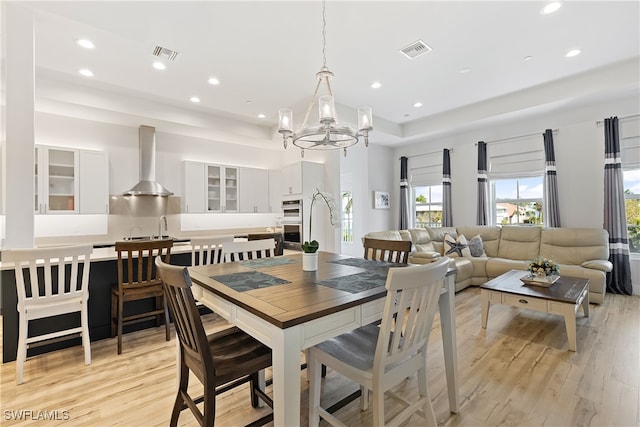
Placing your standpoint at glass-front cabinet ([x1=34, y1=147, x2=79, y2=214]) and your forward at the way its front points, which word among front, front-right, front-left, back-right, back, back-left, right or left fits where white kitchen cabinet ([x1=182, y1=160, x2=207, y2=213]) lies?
left

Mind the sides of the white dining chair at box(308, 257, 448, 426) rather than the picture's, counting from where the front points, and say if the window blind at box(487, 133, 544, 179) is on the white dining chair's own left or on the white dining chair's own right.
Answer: on the white dining chair's own right

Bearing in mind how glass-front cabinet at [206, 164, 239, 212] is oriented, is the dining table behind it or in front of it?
in front

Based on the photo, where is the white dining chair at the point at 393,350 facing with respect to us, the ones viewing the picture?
facing away from the viewer and to the left of the viewer

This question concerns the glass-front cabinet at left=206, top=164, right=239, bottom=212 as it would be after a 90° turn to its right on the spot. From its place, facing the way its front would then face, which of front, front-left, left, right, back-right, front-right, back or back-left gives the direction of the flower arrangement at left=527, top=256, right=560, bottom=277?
back-left

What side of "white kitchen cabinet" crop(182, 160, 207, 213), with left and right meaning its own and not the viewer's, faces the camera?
front

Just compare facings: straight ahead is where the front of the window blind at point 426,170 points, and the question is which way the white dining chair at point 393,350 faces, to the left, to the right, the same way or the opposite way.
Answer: to the right

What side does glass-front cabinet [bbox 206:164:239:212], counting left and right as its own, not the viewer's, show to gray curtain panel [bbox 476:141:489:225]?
left

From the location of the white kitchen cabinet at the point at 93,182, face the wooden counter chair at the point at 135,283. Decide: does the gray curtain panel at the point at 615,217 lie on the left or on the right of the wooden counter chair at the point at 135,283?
left

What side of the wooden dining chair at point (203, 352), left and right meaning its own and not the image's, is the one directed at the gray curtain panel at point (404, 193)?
front

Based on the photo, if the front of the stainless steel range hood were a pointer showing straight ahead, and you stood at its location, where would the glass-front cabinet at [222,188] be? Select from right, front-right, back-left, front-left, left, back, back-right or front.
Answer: left
